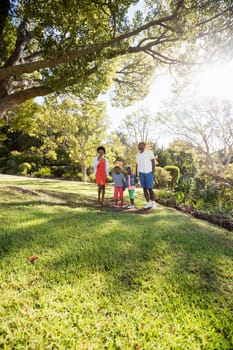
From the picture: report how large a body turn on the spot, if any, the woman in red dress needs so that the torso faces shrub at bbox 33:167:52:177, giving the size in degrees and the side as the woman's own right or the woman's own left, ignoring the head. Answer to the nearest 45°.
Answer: approximately 180°

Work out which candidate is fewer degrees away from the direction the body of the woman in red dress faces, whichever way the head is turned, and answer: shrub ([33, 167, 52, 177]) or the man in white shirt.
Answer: the man in white shirt

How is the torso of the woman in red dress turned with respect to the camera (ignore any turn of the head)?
toward the camera

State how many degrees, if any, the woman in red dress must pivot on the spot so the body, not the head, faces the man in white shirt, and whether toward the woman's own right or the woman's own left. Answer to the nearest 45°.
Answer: approximately 90° to the woman's own left

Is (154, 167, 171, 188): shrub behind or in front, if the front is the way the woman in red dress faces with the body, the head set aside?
behind

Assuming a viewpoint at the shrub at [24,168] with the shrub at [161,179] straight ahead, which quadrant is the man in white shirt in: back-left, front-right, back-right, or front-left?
front-right

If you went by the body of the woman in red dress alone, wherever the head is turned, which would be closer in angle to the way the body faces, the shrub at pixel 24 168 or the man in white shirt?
the man in white shirt

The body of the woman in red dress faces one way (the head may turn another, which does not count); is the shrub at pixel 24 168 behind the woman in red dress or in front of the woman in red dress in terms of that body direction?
behind

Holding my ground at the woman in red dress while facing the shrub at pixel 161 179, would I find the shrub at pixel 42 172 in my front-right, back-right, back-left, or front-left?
front-left

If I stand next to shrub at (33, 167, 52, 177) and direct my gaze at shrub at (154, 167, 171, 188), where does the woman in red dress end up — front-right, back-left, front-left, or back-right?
front-right
